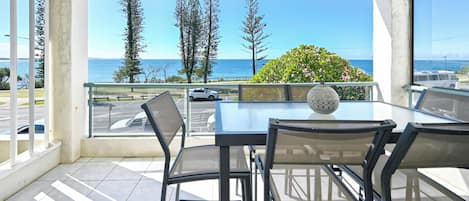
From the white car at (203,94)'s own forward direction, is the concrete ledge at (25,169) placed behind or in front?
behind

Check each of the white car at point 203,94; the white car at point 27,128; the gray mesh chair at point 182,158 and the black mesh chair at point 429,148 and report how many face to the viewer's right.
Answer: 2

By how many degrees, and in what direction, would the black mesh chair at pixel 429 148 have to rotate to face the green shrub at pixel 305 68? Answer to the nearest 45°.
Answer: approximately 45° to its left

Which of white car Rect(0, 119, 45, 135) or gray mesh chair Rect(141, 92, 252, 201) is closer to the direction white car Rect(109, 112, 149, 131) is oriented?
the white car

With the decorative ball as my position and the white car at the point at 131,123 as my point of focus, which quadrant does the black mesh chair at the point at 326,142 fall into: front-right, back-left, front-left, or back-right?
back-left

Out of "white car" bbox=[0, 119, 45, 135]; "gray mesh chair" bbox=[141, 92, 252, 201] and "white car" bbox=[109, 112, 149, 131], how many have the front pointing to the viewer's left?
2

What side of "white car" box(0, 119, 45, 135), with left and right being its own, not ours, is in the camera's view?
left

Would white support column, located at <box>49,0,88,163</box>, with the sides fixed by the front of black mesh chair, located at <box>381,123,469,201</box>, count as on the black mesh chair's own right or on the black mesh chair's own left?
on the black mesh chair's own left

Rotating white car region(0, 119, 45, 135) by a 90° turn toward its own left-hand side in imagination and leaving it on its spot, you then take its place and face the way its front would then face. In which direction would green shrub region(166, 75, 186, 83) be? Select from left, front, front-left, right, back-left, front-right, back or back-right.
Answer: back-left

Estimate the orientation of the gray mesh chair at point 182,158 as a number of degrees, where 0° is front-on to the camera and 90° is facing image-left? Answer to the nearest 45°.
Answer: approximately 270°

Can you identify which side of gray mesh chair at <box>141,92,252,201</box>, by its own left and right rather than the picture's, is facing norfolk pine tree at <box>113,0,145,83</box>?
left

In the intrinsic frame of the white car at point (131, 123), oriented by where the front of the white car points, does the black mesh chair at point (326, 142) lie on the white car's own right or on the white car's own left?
on the white car's own left
